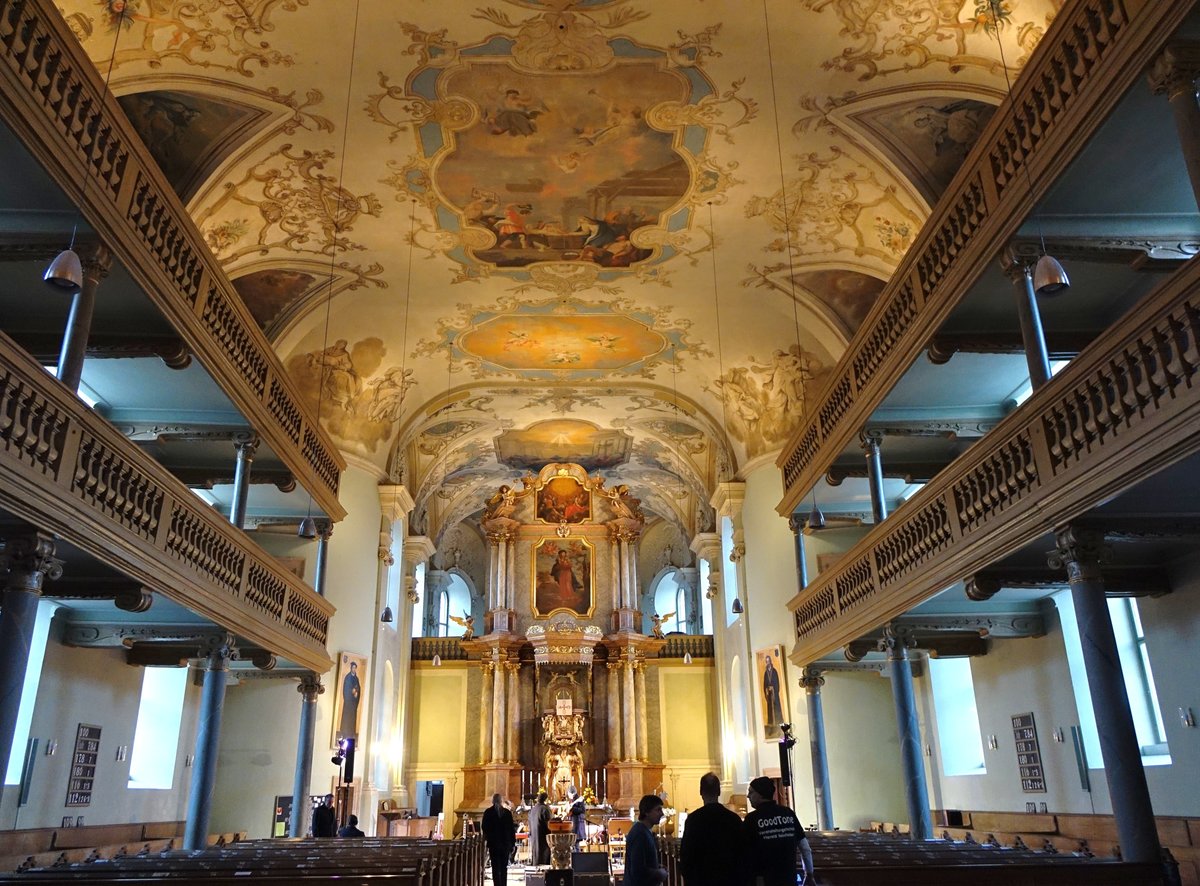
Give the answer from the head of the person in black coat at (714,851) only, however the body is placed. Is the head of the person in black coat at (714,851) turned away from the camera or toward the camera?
away from the camera

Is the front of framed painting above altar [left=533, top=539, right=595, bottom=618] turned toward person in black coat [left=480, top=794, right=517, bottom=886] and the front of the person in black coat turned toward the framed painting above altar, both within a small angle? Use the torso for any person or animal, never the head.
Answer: yes

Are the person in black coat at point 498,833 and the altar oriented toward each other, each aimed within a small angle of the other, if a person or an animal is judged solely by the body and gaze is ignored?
yes

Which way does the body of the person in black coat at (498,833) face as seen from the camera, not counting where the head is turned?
away from the camera

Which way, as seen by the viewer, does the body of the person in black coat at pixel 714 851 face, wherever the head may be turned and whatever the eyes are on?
away from the camera

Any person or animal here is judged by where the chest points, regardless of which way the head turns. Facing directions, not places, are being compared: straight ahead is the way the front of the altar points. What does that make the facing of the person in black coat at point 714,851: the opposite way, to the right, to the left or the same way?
the opposite way

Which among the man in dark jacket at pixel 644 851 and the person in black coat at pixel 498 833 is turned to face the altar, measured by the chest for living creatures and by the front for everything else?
the person in black coat

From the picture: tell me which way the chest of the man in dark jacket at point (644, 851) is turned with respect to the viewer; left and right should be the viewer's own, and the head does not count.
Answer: facing to the right of the viewer

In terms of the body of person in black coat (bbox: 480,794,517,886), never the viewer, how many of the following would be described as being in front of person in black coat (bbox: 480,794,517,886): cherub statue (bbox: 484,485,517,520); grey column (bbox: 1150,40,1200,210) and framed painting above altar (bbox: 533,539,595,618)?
2

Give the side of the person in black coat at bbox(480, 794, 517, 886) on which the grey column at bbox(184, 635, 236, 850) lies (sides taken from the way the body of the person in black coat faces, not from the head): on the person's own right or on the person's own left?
on the person's own left
